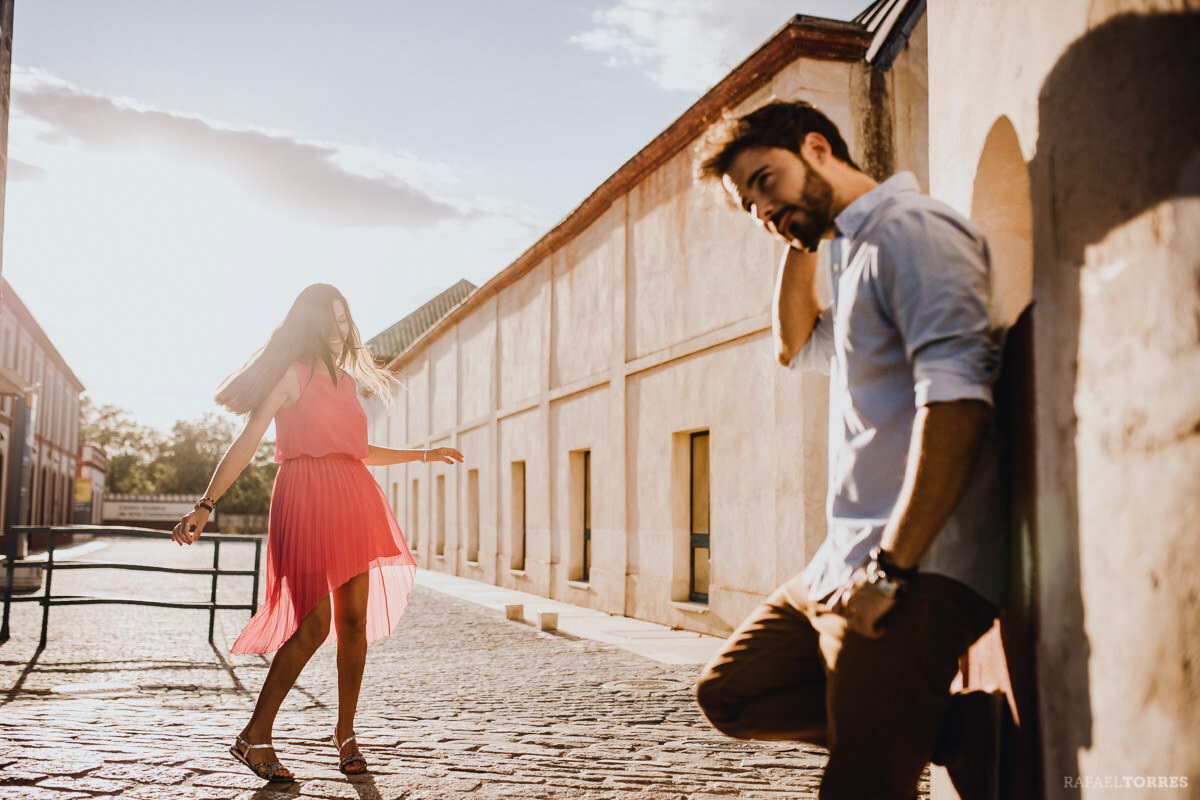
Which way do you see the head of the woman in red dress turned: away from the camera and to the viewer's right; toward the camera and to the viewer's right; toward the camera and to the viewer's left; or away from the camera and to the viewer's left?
toward the camera and to the viewer's right

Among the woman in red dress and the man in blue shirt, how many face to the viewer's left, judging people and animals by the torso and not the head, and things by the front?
1

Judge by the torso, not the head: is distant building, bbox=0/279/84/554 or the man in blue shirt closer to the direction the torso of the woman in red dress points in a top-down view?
the man in blue shirt

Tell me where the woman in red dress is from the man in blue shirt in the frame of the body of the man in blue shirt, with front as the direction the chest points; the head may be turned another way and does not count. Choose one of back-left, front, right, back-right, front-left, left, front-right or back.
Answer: front-right

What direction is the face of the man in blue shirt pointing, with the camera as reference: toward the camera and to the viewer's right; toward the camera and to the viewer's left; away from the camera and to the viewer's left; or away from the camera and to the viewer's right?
toward the camera and to the viewer's left

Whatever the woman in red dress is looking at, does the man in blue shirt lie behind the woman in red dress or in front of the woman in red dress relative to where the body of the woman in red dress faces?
in front

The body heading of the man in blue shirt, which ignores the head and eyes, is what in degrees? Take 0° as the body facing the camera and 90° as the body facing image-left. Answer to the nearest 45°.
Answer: approximately 90°

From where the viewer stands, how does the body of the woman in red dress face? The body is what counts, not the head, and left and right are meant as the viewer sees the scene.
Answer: facing the viewer and to the right of the viewer
